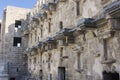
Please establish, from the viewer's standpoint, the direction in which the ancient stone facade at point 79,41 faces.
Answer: facing the viewer and to the left of the viewer
